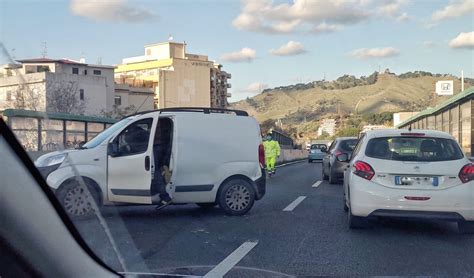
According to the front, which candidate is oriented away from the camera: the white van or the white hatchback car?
the white hatchback car

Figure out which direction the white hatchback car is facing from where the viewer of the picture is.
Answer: facing away from the viewer

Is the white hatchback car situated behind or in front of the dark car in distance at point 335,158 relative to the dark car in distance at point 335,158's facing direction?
behind

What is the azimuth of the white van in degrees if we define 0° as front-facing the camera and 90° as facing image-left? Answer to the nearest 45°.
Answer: approximately 90°

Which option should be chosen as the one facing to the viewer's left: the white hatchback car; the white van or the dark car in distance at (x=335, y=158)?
the white van

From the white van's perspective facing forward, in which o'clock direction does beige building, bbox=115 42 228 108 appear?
The beige building is roughly at 3 o'clock from the white van.

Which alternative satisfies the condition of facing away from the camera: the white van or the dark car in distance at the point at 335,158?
the dark car in distance

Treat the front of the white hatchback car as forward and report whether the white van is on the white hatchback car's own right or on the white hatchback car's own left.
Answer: on the white hatchback car's own left

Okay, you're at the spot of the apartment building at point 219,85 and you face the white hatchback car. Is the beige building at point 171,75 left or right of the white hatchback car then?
right

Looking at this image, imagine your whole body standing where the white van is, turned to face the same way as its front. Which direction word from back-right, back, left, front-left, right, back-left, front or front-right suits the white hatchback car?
back-left

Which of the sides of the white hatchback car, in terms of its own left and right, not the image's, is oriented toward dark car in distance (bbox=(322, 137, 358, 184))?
front

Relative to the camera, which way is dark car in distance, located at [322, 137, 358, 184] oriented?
away from the camera

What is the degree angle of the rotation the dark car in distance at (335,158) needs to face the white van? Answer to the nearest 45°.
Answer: approximately 180°

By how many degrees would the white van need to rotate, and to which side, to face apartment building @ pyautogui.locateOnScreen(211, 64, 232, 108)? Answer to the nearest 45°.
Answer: approximately 90° to its right
